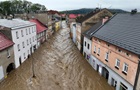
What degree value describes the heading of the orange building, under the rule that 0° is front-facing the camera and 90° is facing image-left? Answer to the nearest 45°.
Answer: approximately 45°

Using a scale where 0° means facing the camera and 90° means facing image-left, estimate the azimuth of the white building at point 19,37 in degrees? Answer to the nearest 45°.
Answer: approximately 315°

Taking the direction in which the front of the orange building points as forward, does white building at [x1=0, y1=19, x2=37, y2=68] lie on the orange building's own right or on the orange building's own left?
on the orange building's own right

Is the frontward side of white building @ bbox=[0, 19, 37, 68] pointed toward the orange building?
yes
